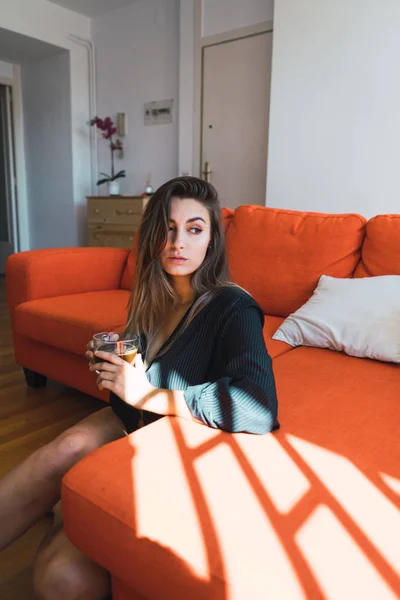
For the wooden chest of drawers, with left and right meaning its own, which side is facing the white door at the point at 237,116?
left

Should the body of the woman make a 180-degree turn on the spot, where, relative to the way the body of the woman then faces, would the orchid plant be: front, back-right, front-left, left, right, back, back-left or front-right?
front-left

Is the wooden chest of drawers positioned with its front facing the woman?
yes

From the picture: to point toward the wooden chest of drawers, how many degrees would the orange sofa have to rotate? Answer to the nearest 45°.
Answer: approximately 135° to its right

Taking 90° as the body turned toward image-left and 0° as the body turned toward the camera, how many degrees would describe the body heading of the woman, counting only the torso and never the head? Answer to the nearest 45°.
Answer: approximately 45°

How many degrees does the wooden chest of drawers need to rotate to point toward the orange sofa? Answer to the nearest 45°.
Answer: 0° — it already faces it

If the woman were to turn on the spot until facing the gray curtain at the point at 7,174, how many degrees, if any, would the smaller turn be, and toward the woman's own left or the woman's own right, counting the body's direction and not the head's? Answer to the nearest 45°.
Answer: approximately 135° to the woman's own right

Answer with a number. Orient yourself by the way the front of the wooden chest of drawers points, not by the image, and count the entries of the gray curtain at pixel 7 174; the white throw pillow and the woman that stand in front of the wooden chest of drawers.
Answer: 2

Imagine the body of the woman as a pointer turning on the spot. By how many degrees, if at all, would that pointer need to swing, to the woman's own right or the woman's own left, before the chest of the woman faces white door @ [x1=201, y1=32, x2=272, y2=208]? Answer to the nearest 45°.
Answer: approximately 135° to the woman's own right

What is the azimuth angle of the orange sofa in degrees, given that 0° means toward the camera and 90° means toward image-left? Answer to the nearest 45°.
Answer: approximately 45°
